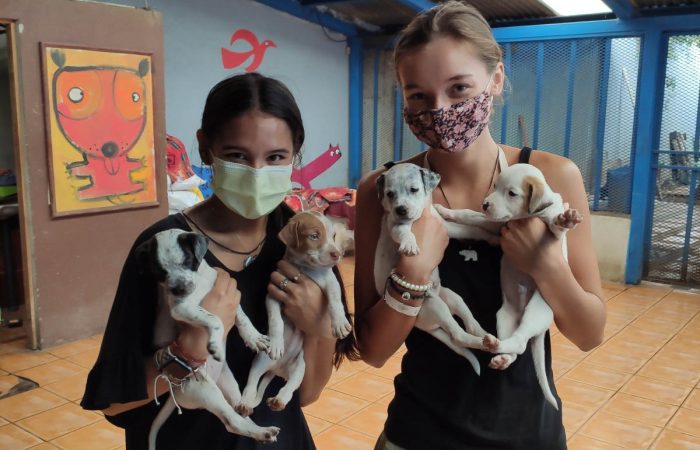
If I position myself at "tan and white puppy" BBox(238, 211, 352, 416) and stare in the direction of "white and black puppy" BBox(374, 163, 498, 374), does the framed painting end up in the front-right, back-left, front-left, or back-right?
back-left

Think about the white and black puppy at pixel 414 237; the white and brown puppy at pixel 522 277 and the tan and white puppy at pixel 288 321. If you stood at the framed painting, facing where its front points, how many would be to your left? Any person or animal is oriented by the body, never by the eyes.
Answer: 0

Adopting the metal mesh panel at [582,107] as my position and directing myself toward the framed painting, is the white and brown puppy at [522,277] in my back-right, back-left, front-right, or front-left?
front-left

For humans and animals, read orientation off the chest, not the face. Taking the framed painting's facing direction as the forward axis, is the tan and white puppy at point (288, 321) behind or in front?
in front

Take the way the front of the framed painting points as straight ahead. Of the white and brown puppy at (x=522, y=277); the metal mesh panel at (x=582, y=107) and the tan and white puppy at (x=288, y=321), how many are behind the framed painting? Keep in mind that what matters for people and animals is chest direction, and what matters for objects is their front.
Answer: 0

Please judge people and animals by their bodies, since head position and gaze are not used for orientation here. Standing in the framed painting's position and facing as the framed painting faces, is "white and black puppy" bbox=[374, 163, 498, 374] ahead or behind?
ahead

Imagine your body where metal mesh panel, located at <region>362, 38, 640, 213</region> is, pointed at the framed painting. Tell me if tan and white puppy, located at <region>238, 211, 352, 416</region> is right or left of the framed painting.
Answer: left

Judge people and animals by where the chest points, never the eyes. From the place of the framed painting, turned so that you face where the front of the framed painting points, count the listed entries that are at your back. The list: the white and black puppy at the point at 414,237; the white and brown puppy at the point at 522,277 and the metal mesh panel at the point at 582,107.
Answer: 0
